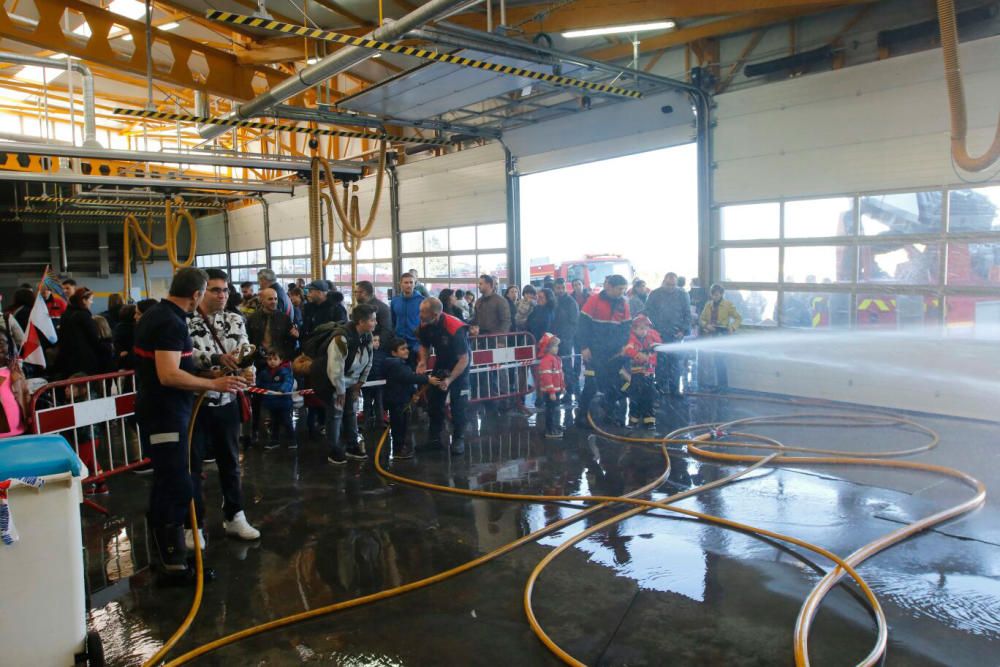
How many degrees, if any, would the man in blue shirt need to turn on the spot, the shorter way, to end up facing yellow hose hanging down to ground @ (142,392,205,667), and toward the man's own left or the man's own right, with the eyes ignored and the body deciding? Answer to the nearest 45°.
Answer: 0° — they already face it

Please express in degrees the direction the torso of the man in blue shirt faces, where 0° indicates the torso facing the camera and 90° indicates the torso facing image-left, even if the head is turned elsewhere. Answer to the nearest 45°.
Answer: approximately 0°

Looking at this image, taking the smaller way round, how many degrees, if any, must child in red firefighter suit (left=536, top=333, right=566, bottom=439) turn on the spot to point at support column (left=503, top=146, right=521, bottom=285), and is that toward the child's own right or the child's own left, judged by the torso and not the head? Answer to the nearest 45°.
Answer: approximately 135° to the child's own left

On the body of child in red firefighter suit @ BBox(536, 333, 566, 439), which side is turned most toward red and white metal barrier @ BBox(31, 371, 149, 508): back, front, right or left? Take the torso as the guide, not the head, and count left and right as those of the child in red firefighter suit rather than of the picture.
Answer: right

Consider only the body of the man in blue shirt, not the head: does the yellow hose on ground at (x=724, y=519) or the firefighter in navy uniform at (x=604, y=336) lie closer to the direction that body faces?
the yellow hose on ground

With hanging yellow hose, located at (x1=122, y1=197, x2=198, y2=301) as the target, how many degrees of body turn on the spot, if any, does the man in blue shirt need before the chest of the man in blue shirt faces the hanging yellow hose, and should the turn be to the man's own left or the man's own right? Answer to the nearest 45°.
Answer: approximately 135° to the man's own right

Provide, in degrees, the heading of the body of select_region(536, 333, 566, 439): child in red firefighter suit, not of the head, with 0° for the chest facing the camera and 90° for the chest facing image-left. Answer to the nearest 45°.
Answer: approximately 315°

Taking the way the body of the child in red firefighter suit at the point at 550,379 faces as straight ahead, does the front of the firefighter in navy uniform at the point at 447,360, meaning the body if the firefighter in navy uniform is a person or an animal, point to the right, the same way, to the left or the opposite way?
to the right

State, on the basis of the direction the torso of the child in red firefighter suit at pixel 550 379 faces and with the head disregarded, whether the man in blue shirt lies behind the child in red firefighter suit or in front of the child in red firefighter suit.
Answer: behind
